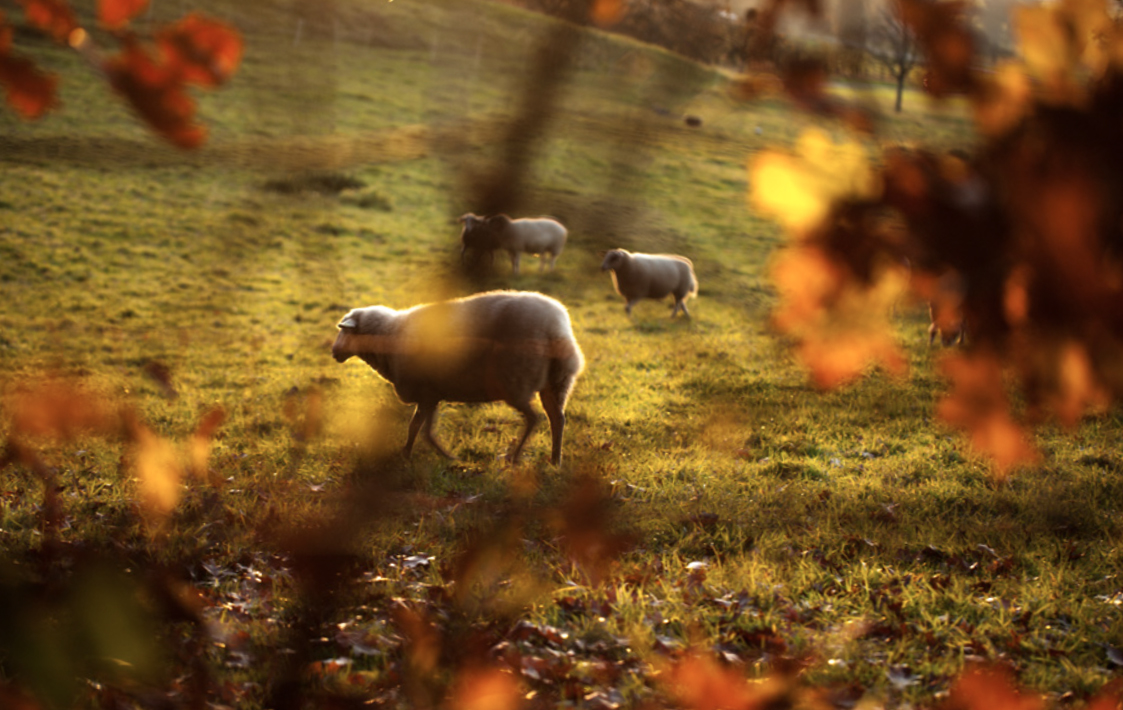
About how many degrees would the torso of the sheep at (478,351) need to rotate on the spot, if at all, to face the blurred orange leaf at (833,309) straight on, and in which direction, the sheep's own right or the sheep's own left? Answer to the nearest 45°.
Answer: approximately 90° to the sheep's own left

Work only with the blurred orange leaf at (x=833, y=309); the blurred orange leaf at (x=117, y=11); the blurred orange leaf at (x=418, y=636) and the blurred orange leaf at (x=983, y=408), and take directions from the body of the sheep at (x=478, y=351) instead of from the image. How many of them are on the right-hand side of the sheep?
0

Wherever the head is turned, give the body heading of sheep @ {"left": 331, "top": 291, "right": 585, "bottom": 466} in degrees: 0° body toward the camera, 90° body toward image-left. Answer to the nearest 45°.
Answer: approximately 90°

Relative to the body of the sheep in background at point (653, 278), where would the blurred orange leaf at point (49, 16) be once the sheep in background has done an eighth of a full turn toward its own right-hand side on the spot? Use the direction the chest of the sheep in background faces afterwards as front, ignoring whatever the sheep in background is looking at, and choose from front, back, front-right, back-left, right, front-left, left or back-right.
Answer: back-left

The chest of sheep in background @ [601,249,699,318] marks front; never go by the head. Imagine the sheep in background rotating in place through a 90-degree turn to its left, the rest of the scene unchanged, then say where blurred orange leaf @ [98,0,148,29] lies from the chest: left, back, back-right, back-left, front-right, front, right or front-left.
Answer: front

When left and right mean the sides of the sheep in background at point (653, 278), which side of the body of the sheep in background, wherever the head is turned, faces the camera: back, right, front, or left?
left

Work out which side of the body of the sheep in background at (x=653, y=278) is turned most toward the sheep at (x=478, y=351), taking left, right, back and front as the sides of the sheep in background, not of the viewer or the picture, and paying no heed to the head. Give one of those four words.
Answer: left

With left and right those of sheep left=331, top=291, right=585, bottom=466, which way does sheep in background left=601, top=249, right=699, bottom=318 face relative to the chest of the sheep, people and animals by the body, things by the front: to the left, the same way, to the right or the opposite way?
the same way

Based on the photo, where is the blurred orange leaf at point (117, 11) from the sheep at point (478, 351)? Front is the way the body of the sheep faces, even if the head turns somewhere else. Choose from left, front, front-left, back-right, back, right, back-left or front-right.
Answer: left

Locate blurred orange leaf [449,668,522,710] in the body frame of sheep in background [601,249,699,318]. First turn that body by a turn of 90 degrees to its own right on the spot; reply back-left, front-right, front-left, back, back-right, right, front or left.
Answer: back

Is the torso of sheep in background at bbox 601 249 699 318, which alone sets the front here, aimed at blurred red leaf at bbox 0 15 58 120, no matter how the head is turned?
no

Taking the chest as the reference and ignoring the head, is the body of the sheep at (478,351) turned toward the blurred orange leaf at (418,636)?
no

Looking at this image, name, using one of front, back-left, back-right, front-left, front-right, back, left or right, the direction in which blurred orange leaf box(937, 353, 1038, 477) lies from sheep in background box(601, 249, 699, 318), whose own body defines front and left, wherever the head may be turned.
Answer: left

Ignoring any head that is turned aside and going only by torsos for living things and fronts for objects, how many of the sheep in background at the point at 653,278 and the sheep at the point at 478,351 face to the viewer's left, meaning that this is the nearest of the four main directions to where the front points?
2

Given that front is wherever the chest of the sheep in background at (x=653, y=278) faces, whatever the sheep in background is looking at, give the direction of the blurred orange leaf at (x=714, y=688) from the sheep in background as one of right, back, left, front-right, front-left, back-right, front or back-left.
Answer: left
